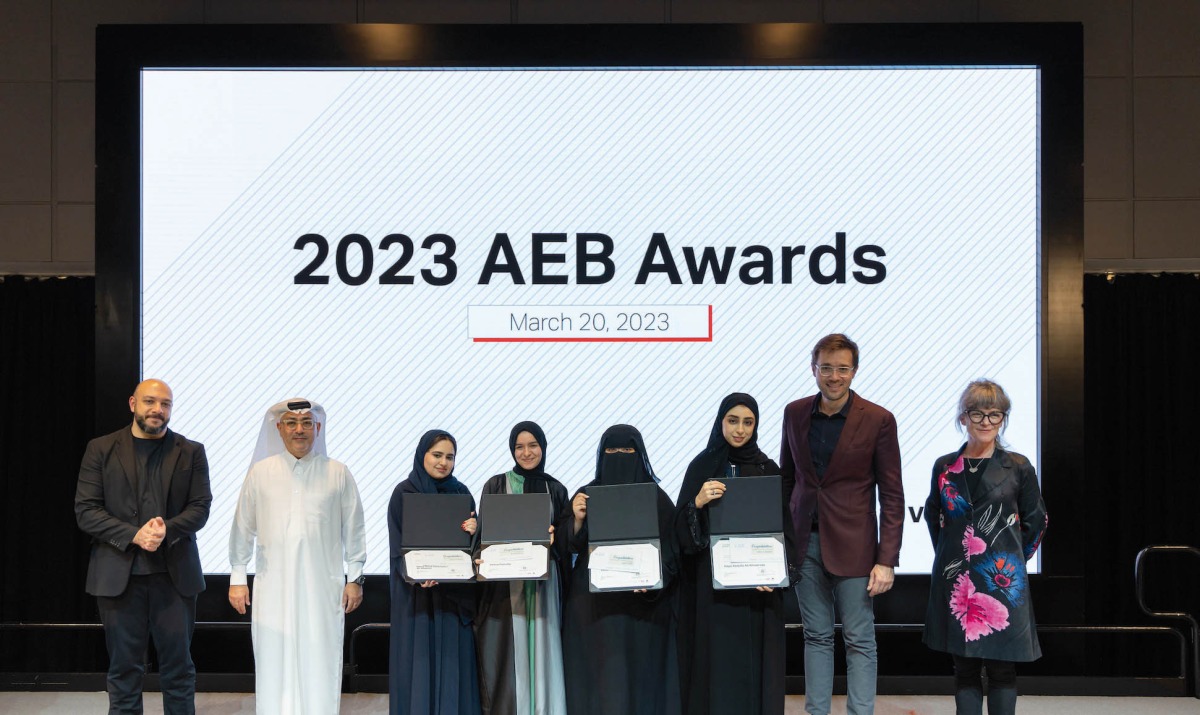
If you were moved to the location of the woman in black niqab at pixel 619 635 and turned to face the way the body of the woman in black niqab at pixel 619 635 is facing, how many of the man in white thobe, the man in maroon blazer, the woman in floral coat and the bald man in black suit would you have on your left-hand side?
2

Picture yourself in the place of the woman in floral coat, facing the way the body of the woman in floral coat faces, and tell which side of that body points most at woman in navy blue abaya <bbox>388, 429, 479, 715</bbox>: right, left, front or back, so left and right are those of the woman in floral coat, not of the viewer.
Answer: right

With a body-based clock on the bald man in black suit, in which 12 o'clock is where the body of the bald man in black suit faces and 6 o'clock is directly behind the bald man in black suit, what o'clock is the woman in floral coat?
The woman in floral coat is roughly at 10 o'clock from the bald man in black suit.

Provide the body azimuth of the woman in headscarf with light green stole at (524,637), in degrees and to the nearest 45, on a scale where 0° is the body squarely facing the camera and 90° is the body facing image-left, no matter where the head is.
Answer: approximately 0°

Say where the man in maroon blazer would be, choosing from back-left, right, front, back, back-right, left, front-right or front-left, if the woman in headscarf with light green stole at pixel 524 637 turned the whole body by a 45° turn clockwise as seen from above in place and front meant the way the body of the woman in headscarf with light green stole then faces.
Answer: back-left
